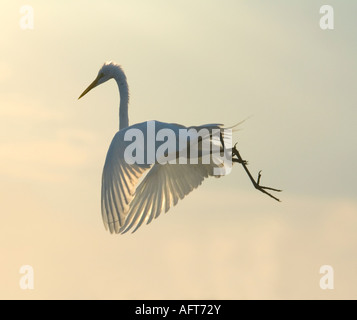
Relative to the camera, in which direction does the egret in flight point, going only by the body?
to the viewer's left
